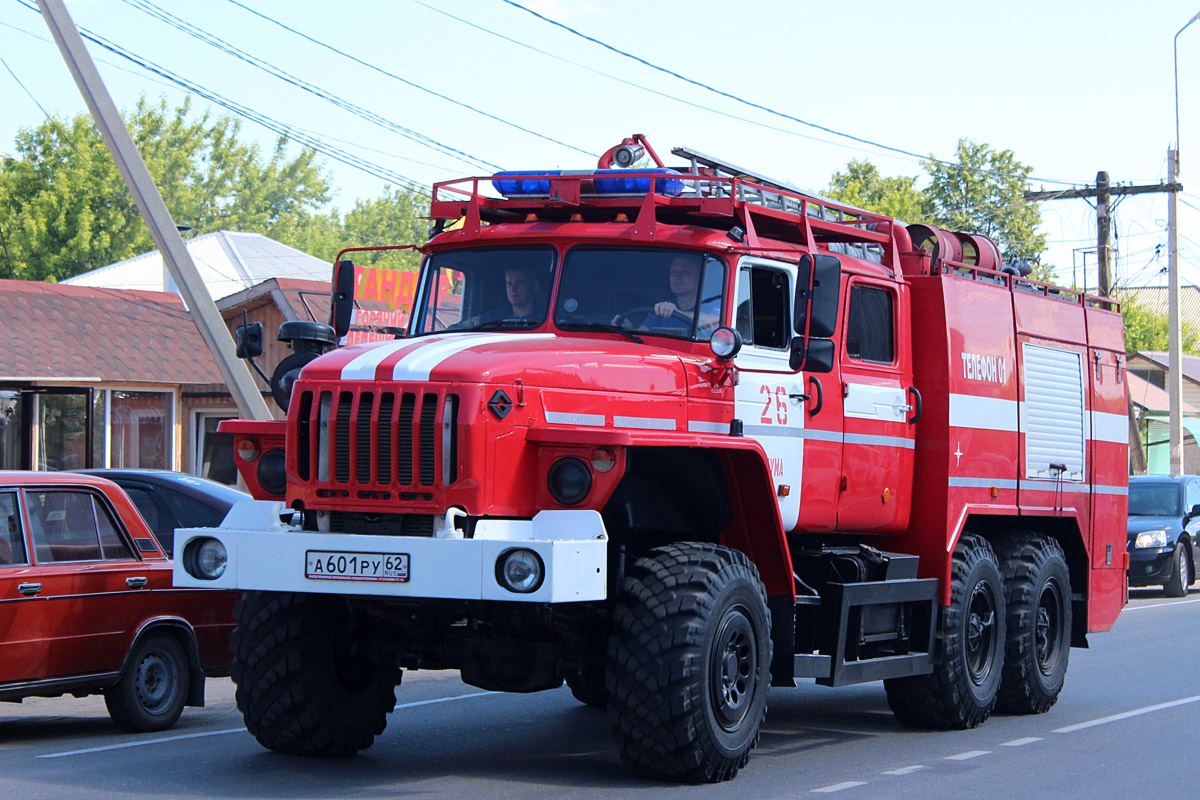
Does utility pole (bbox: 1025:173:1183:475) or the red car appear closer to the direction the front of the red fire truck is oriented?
the red car

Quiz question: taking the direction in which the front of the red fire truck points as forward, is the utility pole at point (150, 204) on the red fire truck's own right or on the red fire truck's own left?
on the red fire truck's own right

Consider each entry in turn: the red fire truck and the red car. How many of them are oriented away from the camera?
0

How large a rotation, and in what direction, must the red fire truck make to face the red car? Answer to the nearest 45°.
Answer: approximately 45° to its right

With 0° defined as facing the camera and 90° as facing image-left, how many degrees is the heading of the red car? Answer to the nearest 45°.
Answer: approximately 45°

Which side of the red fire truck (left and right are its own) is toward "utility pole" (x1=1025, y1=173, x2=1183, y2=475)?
back

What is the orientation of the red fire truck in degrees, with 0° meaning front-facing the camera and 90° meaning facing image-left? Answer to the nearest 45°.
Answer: approximately 45°
